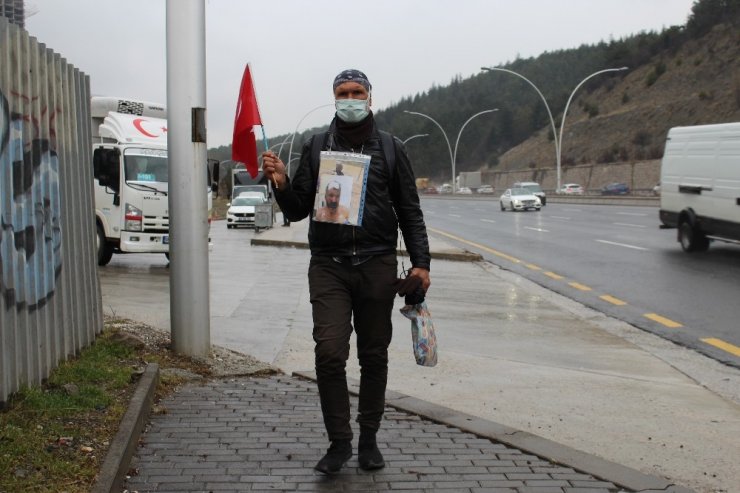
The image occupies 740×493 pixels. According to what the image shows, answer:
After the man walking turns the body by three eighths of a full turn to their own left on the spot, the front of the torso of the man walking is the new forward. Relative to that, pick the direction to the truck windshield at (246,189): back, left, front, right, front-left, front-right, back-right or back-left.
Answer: front-left

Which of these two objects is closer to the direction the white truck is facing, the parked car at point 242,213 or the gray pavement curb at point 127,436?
the gray pavement curb

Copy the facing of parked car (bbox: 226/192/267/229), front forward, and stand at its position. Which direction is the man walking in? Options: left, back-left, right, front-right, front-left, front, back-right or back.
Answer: front-left

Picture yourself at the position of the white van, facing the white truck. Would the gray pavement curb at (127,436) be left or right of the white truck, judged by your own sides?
left

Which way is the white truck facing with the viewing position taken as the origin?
facing the viewer and to the right of the viewer

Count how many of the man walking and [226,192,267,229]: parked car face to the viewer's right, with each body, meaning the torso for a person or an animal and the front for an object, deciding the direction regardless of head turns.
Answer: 0

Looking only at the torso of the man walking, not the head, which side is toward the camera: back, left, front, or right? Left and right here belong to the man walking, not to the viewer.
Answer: front

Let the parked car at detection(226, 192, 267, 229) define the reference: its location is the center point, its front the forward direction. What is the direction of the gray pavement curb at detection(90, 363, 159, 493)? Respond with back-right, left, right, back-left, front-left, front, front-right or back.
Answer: front-left

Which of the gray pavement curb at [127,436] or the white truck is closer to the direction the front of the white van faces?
the gray pavement curb

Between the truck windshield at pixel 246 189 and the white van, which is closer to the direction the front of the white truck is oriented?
the white van

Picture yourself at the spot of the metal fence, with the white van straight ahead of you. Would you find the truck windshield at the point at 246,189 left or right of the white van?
left
